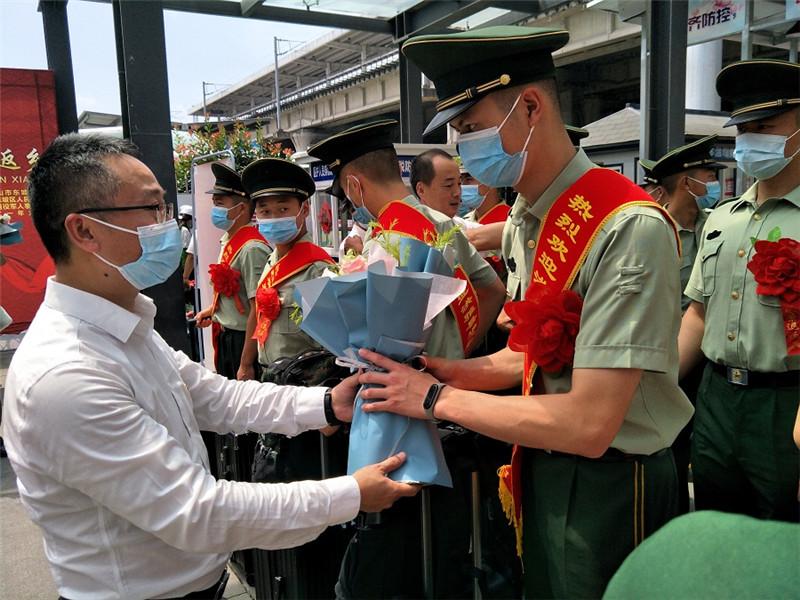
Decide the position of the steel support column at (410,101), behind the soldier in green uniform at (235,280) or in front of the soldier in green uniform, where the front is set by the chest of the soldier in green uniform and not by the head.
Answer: behind

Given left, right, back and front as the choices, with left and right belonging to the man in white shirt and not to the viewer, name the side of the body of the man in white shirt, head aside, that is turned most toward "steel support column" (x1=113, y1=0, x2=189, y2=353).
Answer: left

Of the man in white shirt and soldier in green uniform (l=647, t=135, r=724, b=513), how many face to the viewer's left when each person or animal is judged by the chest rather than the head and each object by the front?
0

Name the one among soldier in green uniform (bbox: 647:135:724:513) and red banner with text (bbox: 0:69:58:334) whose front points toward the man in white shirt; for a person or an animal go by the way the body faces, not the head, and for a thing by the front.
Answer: the red banner with text

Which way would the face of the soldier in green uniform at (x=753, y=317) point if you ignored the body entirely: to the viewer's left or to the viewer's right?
to the viewer's left

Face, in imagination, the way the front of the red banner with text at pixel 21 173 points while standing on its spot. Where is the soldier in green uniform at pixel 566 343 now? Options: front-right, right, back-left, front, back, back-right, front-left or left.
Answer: front

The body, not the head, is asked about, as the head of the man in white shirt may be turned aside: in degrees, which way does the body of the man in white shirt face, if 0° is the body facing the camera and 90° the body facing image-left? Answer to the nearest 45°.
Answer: approximately 270°

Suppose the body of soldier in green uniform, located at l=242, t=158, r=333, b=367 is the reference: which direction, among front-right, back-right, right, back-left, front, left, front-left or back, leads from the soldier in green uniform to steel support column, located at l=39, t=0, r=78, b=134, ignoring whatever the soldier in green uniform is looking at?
right

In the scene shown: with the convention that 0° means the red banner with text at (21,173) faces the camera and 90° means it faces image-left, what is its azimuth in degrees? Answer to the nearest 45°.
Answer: approximately 0°

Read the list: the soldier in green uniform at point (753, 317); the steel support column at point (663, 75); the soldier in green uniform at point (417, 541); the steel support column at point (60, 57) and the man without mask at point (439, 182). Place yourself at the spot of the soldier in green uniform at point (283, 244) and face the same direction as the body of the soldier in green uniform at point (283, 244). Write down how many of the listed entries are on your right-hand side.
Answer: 1

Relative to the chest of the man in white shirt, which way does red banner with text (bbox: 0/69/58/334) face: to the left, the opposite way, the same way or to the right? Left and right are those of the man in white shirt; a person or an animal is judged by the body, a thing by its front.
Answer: to the right

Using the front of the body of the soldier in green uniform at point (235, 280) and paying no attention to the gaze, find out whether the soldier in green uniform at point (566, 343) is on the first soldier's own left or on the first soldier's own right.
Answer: on the first soldier's own left

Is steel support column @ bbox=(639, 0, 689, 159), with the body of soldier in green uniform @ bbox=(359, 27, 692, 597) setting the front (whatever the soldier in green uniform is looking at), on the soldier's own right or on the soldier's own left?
on the soldier's own right

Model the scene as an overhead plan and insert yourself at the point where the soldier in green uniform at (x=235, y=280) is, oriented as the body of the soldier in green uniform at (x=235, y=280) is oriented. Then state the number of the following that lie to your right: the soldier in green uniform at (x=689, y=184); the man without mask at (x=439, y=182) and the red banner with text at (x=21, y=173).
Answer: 1
